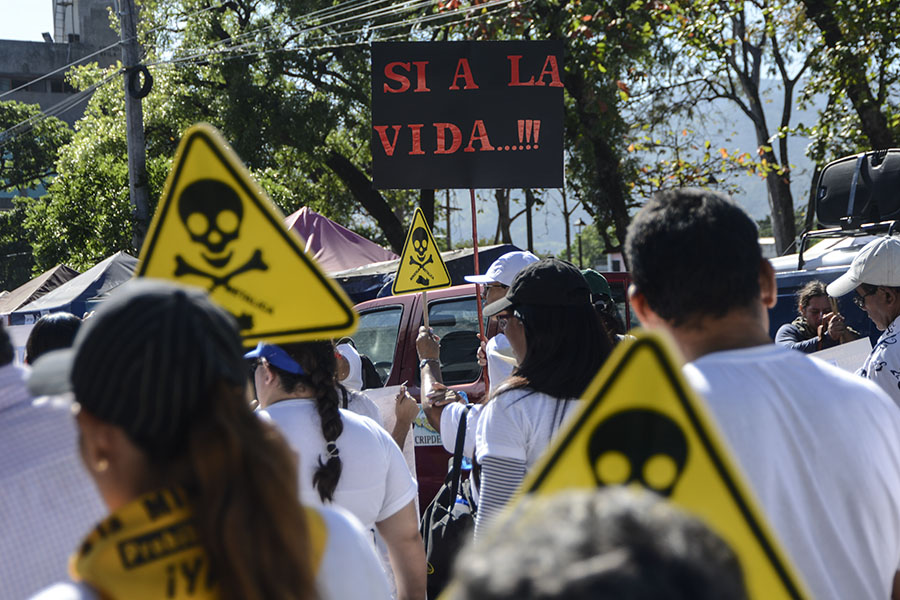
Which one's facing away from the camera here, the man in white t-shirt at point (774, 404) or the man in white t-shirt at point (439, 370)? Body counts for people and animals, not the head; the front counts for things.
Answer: the man in white t-shirt at point (774, 404)

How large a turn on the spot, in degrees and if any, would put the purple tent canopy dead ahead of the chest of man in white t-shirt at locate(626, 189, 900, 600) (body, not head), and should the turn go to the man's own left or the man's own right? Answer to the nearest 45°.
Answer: approximately 45° to the man's own left

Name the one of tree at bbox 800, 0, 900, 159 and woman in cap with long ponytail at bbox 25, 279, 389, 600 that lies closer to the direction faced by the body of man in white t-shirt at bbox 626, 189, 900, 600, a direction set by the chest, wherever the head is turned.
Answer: the tree

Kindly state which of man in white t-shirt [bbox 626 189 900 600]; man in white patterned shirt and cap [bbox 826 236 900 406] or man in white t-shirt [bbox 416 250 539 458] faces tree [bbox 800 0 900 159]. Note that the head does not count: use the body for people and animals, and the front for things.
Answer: man in white t-shirt [bbox 626 189 900 600]

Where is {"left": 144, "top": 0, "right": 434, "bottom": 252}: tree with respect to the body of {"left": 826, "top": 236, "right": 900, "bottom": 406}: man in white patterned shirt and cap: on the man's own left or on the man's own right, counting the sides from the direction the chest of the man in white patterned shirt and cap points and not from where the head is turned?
on the man's own right

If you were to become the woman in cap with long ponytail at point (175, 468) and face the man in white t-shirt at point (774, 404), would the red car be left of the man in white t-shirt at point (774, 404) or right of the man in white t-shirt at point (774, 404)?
left

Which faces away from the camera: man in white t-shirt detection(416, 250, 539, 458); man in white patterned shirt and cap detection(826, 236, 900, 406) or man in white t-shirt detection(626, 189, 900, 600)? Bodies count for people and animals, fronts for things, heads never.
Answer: man in white t-shirt detection(626, 189, 900, 600)

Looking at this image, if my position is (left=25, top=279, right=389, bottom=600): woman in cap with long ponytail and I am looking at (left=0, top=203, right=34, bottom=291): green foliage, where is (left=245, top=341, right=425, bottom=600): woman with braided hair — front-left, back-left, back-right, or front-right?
front-right

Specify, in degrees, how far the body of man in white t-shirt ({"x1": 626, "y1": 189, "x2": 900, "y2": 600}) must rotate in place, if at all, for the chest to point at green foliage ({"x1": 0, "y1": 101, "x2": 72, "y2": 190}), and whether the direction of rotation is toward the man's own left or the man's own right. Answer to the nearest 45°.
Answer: approximately 45° to the man's own left

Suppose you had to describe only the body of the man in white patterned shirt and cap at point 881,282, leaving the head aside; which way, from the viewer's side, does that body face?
to the viewer's left

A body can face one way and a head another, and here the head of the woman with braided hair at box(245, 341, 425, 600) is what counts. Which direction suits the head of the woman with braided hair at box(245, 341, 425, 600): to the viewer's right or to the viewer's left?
to the viewer's left

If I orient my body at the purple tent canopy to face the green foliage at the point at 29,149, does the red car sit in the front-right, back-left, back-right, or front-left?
back-left

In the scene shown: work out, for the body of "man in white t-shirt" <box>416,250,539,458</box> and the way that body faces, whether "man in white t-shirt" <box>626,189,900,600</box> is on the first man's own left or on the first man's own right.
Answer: on the first man's own left

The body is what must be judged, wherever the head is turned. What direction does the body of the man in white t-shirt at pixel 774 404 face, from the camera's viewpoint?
away from the camera
